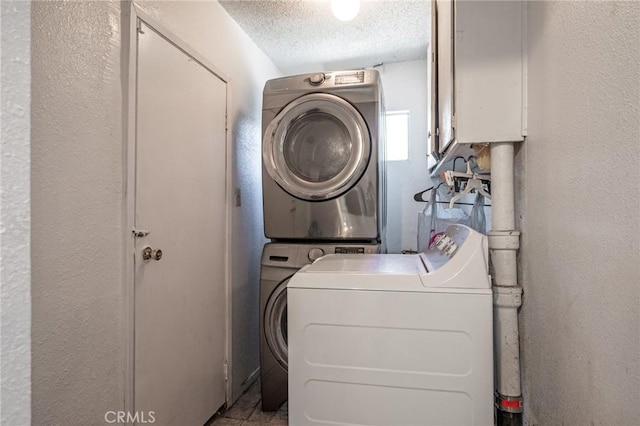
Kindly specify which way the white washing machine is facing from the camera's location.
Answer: facing to the left of the viewer

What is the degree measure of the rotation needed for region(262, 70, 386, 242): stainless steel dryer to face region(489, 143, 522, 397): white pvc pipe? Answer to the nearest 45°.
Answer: approximately 45° to its left

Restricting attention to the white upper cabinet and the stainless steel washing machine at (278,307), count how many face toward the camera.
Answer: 1

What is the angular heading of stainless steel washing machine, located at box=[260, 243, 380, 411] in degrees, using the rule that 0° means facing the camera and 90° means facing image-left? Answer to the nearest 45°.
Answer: approximately 0°

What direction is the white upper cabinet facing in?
to the viewer's left

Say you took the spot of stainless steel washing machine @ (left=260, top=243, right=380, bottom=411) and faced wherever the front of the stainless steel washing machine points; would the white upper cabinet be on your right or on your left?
on your left

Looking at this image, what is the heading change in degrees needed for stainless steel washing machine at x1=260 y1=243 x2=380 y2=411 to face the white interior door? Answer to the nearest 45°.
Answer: approximately 45° to its right
